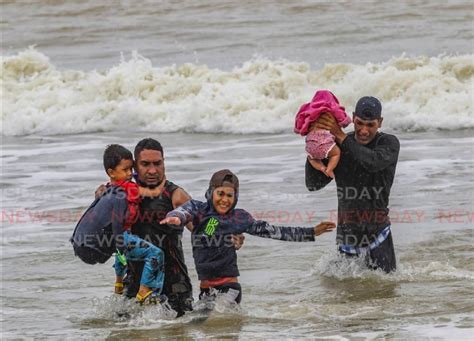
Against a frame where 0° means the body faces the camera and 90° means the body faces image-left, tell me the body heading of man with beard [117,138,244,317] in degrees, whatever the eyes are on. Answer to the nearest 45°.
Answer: approximately 0°

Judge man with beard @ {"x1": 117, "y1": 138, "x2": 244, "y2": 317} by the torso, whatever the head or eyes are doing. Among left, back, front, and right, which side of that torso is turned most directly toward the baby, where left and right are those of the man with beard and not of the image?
left

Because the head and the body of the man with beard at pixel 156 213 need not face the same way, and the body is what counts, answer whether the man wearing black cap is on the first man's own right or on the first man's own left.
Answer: on the first man's own left
